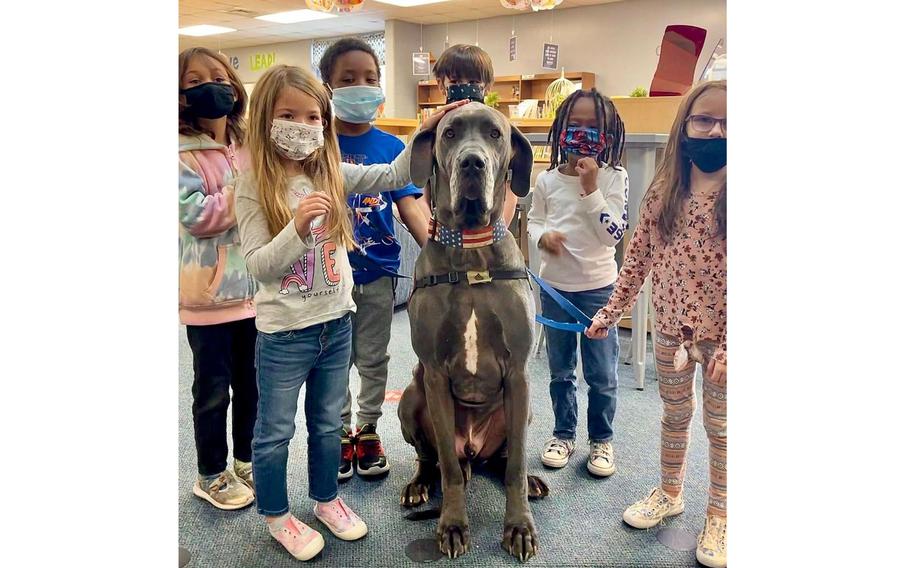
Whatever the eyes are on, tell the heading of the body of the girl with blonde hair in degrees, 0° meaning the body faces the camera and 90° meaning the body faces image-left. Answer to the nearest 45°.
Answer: approximately 315°

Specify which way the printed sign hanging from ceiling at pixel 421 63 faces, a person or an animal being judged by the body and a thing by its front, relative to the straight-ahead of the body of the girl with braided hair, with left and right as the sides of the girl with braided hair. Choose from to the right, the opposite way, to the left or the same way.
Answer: the same way

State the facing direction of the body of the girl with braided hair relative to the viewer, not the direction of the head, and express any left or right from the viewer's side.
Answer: facing the viewer

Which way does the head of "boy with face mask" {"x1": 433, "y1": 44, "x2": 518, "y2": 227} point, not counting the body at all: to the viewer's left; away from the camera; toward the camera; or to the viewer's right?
toward the camera

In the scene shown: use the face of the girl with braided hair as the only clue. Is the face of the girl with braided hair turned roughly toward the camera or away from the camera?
toward the camera

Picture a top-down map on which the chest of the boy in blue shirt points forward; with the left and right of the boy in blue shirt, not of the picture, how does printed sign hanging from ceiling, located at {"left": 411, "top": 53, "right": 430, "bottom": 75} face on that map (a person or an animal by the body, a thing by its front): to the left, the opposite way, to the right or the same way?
the same way

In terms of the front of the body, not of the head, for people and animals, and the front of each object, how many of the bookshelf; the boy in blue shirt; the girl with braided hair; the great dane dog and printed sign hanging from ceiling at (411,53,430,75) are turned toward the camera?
5

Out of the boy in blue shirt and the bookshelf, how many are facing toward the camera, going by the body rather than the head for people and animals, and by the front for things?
2

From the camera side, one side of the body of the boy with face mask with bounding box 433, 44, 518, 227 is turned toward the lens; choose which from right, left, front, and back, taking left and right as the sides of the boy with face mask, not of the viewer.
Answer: front

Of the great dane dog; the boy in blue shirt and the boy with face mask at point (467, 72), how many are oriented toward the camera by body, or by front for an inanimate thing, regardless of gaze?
3

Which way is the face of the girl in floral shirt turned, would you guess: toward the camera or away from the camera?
toward the camera

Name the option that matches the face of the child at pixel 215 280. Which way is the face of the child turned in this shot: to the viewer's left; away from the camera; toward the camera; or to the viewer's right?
toward the camera

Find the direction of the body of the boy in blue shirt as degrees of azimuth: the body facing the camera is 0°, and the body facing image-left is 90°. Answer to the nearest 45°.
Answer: approximately 0°

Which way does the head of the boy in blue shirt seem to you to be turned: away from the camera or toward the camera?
toward the camera

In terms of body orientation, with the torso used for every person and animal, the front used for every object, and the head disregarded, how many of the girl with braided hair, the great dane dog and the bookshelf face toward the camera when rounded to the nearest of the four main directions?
3
